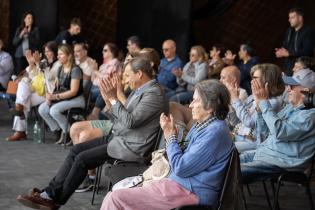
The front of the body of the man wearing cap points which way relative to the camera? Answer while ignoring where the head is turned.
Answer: to the viewer's left

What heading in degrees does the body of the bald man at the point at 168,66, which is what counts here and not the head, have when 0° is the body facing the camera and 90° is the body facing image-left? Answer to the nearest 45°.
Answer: approximately 45°

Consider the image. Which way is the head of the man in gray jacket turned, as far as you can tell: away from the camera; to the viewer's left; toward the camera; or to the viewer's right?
to the viewer's left

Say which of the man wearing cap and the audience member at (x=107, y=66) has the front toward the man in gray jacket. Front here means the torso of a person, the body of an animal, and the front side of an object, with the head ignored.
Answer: the man wearing cap

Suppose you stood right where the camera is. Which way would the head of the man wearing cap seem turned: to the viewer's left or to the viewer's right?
to the viewer's left

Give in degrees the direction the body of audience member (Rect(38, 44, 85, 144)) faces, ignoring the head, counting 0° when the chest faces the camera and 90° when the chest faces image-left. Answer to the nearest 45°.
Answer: approximately 45°

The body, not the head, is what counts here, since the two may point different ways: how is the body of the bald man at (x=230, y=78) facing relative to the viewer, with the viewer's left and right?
facing to the left of the viewer

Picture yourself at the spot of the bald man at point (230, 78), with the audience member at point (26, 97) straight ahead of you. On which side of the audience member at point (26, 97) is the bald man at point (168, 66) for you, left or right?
right

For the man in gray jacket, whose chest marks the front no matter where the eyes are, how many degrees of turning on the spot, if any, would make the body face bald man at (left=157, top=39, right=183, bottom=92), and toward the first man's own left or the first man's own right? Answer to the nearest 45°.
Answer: approximately 90° to the first man's own right

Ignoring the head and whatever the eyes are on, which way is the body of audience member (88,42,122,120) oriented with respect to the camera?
to the viewer's left

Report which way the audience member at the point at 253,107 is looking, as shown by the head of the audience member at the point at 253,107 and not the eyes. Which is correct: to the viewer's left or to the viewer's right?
to the viewer's left

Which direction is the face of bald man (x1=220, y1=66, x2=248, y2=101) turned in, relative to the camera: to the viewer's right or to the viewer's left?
to the viewer's left
